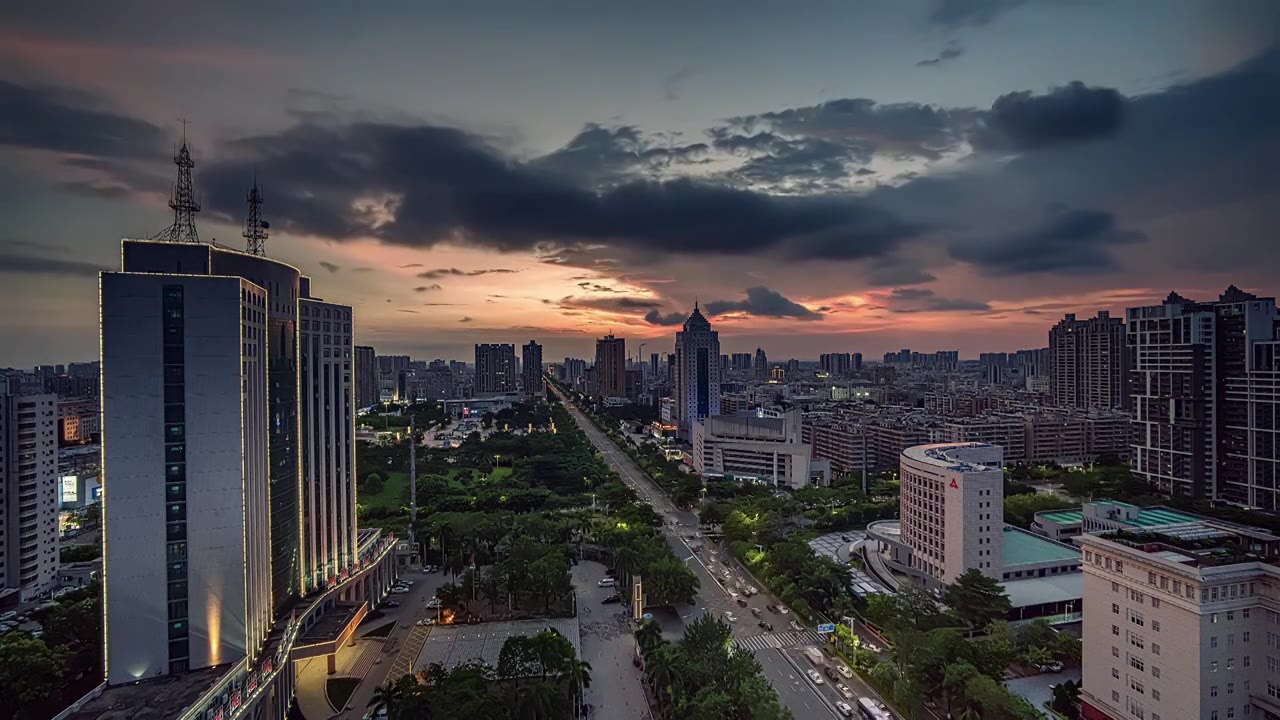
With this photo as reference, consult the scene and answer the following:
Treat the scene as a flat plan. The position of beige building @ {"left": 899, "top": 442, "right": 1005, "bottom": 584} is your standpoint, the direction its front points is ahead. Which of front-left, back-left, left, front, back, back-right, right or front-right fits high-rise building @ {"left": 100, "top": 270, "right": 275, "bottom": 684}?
front

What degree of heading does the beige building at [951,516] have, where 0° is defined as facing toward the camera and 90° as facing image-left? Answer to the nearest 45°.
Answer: approximately 45°

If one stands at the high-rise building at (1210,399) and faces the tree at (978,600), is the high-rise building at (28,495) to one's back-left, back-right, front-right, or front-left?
front-right

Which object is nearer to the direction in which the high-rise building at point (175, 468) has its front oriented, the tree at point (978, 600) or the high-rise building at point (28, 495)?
the tree
